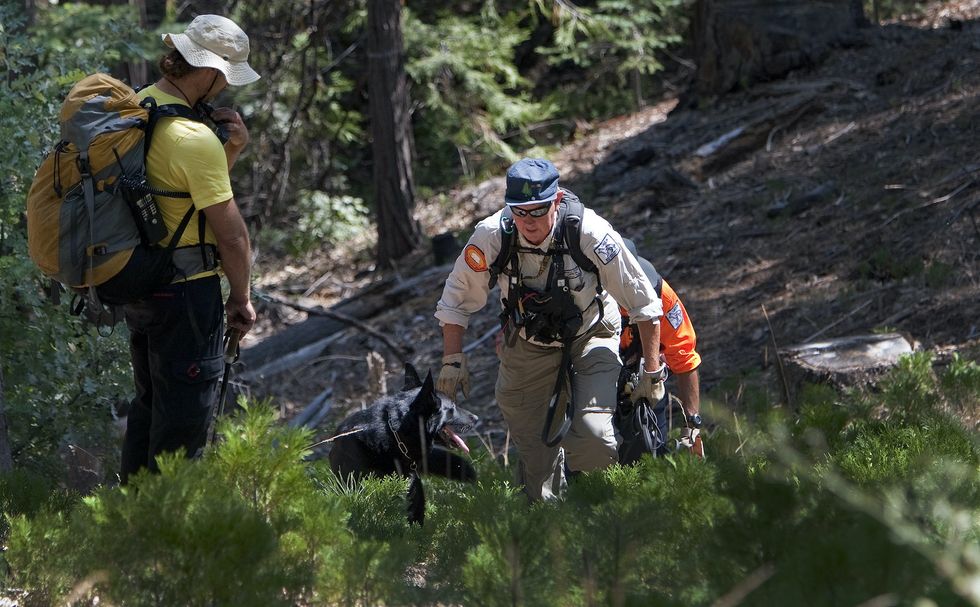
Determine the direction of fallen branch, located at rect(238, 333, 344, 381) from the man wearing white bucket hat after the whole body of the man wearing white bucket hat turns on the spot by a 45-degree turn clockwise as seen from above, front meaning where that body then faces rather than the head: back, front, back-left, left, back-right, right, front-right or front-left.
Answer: back-left

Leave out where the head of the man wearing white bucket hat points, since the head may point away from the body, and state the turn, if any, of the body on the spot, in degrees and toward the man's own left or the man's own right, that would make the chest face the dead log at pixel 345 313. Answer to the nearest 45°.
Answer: approximately 90° to the man's own left

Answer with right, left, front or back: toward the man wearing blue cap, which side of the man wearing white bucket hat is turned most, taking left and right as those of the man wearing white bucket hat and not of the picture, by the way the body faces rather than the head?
front

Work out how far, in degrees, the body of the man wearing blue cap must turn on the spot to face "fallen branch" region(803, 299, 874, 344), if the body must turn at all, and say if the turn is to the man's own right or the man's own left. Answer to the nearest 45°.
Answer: approximately 135° to the man's own left

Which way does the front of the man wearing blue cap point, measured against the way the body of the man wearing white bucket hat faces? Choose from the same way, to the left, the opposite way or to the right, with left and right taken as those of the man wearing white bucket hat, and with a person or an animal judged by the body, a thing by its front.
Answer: to the right

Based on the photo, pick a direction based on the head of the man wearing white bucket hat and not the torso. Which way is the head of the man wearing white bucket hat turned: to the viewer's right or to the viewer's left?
to the viewer's right

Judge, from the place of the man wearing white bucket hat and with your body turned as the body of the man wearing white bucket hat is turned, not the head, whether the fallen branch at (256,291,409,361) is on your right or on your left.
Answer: on your left

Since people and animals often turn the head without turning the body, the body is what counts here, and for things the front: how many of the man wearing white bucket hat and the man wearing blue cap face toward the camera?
1

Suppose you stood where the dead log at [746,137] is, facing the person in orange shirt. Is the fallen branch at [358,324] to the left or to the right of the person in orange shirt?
right

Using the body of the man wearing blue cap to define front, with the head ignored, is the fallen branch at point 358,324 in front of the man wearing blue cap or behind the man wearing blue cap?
behind

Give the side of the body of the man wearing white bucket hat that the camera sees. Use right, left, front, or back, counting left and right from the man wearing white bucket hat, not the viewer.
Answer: right
